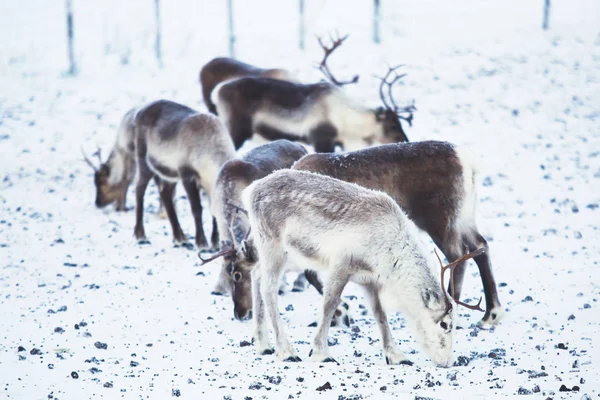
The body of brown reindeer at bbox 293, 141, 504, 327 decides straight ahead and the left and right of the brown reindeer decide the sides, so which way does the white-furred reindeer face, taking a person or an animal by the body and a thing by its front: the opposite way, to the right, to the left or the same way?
the opposite way

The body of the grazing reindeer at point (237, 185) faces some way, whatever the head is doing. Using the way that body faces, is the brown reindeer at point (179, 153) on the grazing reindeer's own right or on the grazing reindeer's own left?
on the grazing reindeer's own right

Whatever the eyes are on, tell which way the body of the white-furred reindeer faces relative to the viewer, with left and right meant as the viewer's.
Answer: facing to the right of the viewer

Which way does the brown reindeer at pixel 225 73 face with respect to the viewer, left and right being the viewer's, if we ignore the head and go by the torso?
facing to the right of the viewer

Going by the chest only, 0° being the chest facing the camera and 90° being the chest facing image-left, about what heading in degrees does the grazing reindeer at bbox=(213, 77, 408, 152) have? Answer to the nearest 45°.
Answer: approximately 270°

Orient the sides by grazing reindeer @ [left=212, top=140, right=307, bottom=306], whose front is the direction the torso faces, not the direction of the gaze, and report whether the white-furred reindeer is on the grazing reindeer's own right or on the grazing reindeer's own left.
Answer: on the grazing reindeer's own left

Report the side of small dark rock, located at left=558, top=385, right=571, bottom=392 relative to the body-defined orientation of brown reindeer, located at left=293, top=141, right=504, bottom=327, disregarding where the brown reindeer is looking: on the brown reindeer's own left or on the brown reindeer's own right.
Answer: on the brown reindeer's own left

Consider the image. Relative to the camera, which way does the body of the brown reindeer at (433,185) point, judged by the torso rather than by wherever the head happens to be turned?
to the viewer's left

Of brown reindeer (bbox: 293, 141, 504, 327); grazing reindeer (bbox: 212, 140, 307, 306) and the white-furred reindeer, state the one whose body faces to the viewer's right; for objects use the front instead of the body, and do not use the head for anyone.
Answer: the white-furred reindeer

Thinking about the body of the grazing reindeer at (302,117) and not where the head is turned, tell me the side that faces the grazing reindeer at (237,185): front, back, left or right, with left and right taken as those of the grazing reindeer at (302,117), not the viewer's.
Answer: right

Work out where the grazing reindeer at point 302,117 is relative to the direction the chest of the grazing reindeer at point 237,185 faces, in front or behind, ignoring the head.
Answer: behind

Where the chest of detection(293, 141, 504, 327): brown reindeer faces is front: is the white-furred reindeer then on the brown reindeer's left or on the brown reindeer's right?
on the brown reindeer's left
